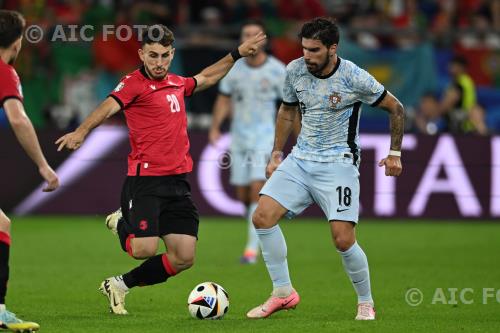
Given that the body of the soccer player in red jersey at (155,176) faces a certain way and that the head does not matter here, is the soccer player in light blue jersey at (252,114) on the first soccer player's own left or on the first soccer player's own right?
on the first soccer player's own left

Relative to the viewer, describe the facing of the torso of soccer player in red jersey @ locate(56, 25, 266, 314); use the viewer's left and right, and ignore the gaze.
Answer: facing the viewer and to the right of the viewer

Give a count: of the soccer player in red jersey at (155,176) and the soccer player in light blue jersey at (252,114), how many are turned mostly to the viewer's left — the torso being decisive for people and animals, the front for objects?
0

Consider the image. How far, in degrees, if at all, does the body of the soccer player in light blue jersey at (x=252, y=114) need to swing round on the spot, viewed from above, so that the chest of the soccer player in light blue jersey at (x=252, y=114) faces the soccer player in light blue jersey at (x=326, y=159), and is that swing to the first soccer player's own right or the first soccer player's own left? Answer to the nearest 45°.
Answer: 0° — they already face them

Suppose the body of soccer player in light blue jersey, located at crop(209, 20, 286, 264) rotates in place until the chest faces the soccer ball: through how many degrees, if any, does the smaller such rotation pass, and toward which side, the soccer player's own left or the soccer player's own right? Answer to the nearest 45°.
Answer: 0° — they already face it

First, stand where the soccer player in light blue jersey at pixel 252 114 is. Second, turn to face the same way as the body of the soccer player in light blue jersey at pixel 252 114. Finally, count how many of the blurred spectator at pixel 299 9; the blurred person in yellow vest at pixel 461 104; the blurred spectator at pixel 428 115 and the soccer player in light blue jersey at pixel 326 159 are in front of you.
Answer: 1

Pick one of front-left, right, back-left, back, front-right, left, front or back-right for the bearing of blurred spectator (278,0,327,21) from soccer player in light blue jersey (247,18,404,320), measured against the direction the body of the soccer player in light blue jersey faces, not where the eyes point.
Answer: back-right

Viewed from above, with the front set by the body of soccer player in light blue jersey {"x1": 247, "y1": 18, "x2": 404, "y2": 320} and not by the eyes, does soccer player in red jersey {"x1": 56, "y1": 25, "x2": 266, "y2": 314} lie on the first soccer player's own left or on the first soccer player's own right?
on the first soccer player's own right

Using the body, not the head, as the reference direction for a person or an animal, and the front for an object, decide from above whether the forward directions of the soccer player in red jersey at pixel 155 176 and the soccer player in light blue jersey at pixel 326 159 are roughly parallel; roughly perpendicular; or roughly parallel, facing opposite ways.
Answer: roughly perpendicular

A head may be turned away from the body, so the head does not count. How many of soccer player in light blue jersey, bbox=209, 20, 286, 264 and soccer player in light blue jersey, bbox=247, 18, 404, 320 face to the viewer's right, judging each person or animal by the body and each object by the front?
0

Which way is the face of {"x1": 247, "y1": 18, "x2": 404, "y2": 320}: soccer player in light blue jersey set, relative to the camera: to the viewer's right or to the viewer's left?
to the viewer's left

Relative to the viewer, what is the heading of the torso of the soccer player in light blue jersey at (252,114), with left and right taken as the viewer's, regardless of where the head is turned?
facing the viewer
